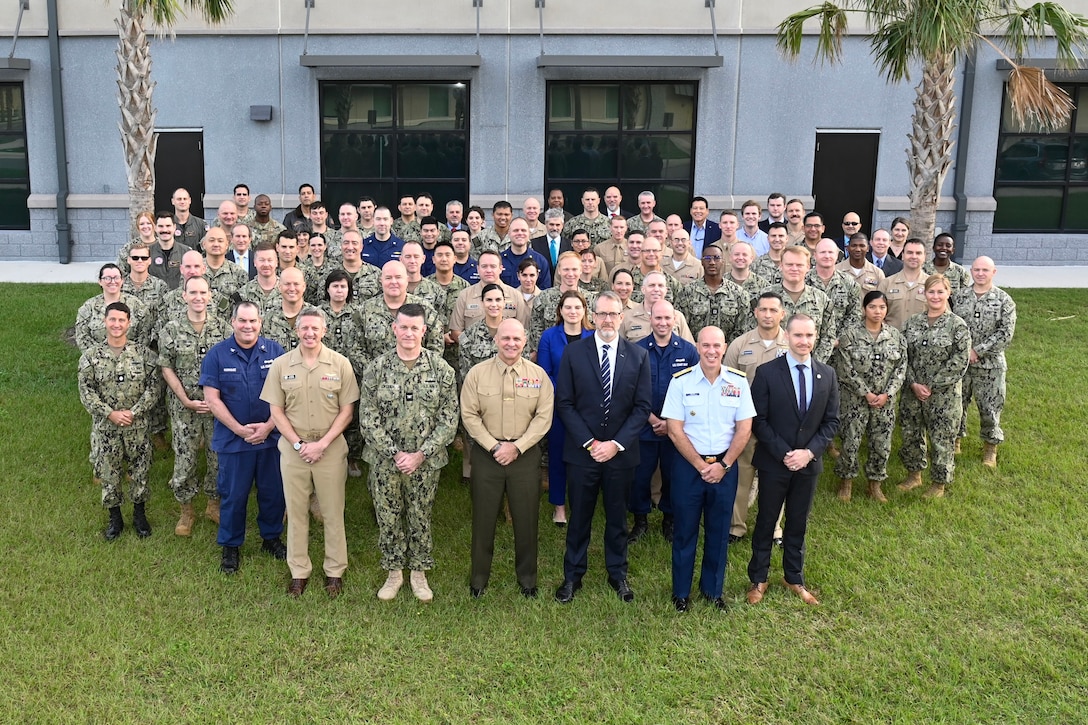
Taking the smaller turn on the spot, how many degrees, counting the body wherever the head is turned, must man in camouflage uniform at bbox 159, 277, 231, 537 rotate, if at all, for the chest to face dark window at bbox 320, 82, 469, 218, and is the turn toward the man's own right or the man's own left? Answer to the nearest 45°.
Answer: approximately 180°

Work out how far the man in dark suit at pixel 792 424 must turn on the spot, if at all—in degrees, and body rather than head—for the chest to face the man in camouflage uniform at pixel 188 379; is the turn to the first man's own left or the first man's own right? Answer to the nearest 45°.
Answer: approximately 90° to the first man's own right

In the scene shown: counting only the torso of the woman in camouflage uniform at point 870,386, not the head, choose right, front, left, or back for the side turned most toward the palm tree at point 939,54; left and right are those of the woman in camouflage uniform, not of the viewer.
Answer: back

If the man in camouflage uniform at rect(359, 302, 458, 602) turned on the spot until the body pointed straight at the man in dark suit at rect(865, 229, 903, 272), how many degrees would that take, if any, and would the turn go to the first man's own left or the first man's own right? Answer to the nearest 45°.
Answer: approximately 135° to the first man's own left

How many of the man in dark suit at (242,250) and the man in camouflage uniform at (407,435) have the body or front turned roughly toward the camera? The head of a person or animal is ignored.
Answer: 2
